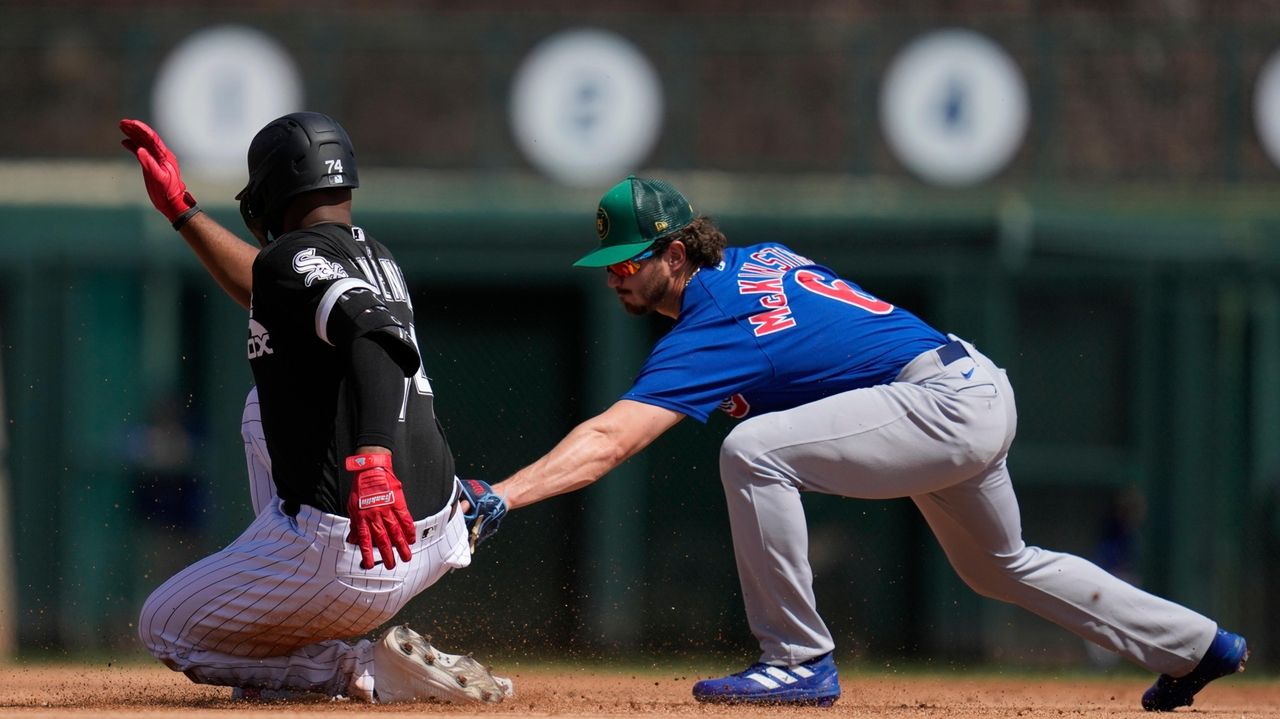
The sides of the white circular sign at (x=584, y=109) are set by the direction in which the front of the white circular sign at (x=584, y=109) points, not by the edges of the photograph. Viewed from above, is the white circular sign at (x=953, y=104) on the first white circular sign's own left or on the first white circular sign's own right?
on the first white circular sign's own left

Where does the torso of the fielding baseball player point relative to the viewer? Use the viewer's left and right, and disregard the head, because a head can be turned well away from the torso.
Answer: facing to the left of the viewer

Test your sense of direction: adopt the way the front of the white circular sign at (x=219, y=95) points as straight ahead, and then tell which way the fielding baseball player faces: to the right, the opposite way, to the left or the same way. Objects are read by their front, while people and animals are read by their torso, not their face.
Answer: to the right

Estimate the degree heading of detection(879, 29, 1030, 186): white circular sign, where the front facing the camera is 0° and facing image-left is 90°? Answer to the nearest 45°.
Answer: approximately 0°

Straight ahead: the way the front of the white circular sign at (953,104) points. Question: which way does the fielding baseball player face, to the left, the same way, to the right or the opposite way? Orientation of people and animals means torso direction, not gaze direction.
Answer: to the right

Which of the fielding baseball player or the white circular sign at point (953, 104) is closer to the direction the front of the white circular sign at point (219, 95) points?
the fielding baseball player

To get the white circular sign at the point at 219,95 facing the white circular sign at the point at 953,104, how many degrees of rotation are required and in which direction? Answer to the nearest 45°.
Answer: approximately 90° to its left

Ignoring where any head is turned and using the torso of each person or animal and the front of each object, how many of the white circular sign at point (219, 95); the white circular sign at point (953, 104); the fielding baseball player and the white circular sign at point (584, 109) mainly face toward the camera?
3

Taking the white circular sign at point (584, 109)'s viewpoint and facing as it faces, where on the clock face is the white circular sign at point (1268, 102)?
the white circular sign at point (1268, 102) is roughly at 9 o'clock from the white circular sign at point (584, 109).

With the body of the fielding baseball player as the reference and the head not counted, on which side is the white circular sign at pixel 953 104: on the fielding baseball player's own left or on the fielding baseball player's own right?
on the fielding baseball player's own right

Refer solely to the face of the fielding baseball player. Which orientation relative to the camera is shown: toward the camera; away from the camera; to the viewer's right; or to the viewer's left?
to the viewer's left

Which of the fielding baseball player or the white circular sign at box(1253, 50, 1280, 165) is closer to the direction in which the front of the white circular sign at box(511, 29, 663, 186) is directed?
the fielding baseball player
